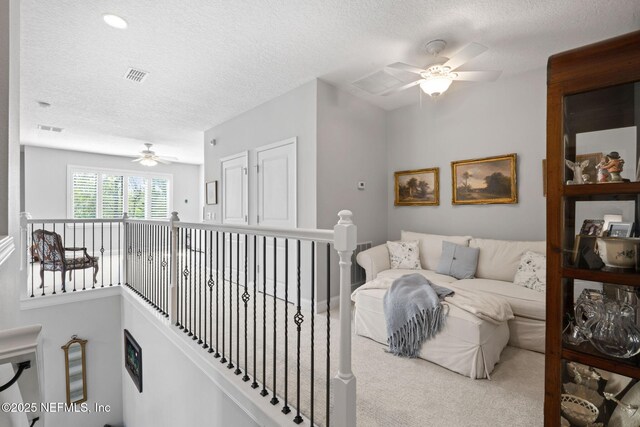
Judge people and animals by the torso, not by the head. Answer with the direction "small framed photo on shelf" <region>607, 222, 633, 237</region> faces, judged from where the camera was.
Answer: facing the viewer and to the left of the viewer

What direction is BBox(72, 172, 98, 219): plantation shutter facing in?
toward the camera

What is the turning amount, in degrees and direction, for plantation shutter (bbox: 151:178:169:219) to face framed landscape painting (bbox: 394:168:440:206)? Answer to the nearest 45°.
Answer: approximately 45° to its left

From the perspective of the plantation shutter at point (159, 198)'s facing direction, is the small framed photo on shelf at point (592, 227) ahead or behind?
ahead

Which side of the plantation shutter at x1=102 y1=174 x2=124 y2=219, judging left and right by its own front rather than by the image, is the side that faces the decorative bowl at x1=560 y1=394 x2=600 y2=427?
front

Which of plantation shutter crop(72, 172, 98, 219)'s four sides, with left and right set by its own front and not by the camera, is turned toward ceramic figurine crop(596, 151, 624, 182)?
front

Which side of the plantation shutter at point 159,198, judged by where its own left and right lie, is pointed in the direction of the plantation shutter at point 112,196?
right

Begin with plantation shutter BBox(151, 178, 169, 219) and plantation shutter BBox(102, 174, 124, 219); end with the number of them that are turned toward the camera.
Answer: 2

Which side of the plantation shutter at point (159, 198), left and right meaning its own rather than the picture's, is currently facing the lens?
front

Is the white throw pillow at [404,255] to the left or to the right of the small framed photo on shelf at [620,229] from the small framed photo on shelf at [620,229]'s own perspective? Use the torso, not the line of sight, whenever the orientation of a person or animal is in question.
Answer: on its right

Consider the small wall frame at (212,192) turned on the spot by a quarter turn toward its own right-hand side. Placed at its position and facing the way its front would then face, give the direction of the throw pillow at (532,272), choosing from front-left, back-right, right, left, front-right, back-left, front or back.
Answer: back

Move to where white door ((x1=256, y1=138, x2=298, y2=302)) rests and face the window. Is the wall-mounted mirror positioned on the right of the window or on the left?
left

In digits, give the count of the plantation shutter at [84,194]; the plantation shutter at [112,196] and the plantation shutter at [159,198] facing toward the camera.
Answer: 3

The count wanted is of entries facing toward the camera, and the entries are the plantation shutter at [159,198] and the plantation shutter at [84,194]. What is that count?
2

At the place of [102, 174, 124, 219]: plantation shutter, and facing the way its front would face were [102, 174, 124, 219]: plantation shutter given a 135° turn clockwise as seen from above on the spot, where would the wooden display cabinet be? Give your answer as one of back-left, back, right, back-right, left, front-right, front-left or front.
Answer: back-left

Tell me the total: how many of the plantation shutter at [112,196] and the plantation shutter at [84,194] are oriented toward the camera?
2

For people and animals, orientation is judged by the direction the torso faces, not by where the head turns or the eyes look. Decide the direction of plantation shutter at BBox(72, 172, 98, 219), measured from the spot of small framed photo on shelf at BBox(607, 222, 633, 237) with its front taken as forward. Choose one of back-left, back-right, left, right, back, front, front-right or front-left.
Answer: front-right
